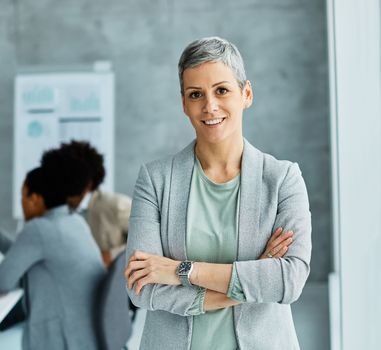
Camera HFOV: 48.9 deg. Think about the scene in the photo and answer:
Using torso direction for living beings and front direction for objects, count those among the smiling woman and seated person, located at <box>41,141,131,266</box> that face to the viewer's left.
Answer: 1

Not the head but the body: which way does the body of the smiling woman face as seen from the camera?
toward the camera

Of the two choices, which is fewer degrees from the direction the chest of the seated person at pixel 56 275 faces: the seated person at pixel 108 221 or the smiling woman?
the seated person

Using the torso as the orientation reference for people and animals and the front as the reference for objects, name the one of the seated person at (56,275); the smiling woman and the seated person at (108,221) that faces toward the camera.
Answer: the smiling woman

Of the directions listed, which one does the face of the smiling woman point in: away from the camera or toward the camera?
toward the camera

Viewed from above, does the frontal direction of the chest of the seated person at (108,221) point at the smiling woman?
no

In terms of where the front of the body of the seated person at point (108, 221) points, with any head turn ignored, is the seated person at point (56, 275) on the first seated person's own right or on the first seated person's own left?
on the first seated person's own left

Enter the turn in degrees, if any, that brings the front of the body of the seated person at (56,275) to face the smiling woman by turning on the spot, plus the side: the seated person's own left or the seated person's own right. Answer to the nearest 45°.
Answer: approximately 135° to the seated person's own left

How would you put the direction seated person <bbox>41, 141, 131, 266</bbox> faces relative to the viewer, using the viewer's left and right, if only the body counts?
facing to the left of the viewer

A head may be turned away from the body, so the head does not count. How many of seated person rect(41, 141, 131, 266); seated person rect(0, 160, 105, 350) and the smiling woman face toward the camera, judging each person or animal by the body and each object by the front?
1

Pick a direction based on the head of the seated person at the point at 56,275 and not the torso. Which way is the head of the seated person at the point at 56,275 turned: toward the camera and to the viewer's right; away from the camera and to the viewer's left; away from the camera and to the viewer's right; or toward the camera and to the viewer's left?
away from the camera and to the viewer's left

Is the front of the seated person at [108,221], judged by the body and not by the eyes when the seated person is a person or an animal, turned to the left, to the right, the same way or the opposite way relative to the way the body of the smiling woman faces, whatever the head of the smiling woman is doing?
to the right
